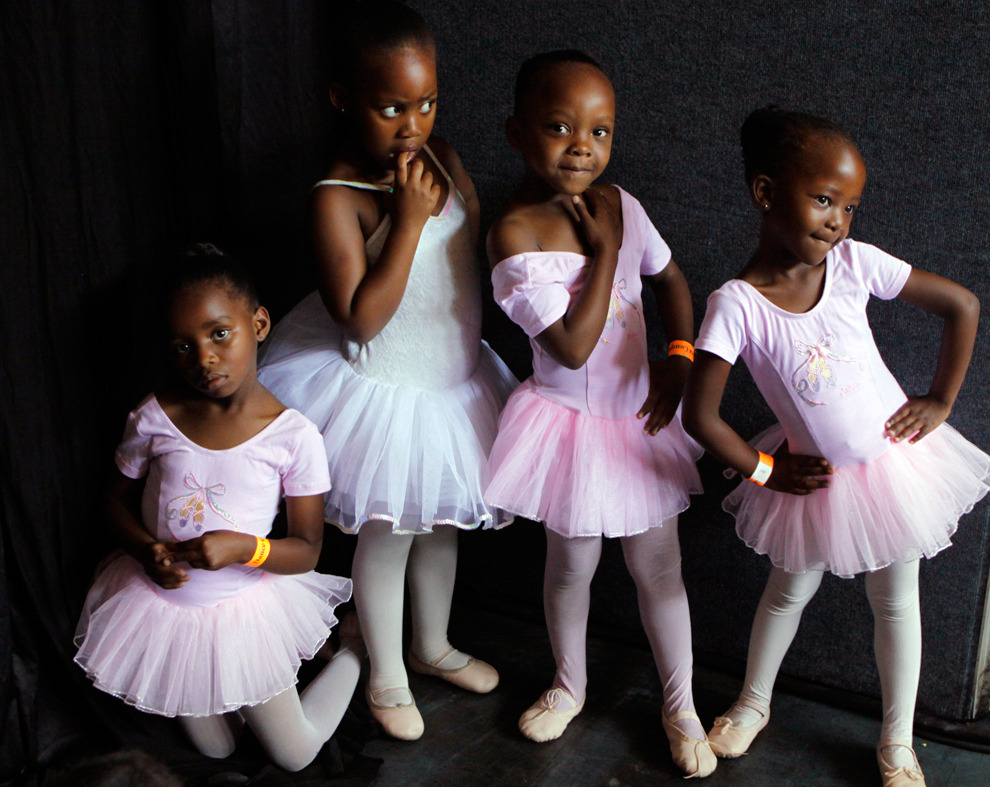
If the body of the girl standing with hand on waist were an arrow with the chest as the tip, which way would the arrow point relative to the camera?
toward the camera

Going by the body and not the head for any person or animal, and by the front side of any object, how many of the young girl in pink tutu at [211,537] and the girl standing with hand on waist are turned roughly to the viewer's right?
0

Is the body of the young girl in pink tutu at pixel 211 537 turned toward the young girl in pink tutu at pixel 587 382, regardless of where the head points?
no

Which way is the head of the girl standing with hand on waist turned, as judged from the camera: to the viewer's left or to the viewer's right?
to the viewer's right

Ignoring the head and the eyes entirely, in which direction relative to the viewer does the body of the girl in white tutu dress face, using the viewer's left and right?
facing the viewer and to the right of the viewer

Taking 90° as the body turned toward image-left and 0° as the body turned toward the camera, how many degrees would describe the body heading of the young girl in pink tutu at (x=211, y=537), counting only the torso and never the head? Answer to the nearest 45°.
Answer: approximately 45°

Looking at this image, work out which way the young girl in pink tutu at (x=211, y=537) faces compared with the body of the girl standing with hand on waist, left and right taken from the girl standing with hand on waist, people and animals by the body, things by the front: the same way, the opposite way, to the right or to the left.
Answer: the same way

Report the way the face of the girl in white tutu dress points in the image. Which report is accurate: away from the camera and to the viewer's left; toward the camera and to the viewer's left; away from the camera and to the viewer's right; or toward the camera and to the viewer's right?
toward the camera and to the viewer's right

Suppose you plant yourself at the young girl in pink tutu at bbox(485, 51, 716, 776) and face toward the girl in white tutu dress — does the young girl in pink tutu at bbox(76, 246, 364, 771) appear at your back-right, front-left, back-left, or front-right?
front-left

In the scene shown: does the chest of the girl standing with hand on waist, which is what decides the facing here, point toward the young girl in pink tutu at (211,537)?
no

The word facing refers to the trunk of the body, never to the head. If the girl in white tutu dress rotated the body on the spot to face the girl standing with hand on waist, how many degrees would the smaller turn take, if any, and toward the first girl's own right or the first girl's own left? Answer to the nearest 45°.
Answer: approximately 45° to the first girl's own left

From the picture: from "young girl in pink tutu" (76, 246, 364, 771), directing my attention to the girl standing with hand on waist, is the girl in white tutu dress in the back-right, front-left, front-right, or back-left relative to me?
front-left

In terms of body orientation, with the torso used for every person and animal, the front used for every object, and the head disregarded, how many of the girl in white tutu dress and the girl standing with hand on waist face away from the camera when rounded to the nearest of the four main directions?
0
